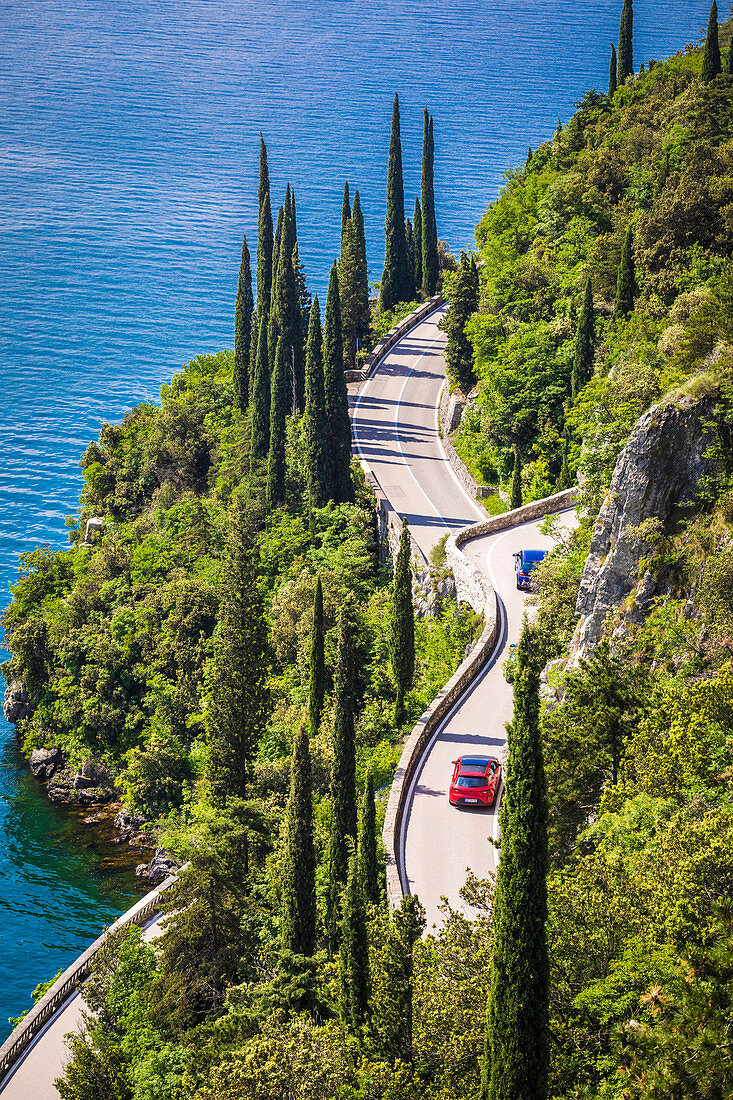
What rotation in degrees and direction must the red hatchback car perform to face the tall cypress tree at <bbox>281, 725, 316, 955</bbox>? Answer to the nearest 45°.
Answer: approximately 90° to its left

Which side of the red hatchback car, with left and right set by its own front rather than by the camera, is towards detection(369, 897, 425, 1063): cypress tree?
back

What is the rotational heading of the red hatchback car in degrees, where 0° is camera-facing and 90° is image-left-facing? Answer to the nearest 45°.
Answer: approximately 180°

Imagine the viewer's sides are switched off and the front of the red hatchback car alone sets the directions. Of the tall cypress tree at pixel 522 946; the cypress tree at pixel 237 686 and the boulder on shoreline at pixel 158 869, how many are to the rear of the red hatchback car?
1

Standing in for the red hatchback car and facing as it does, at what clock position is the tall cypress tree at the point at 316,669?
The tall cypress tree is roughly at 11 o'clock from the red hatchback car.

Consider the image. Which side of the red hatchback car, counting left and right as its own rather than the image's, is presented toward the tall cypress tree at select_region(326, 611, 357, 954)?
left

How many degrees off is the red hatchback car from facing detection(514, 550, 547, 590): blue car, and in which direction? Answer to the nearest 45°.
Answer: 0° — it already faces it

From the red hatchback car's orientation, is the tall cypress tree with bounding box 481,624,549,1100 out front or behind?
behind

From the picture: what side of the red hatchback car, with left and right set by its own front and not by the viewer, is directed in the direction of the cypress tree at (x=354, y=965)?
back
